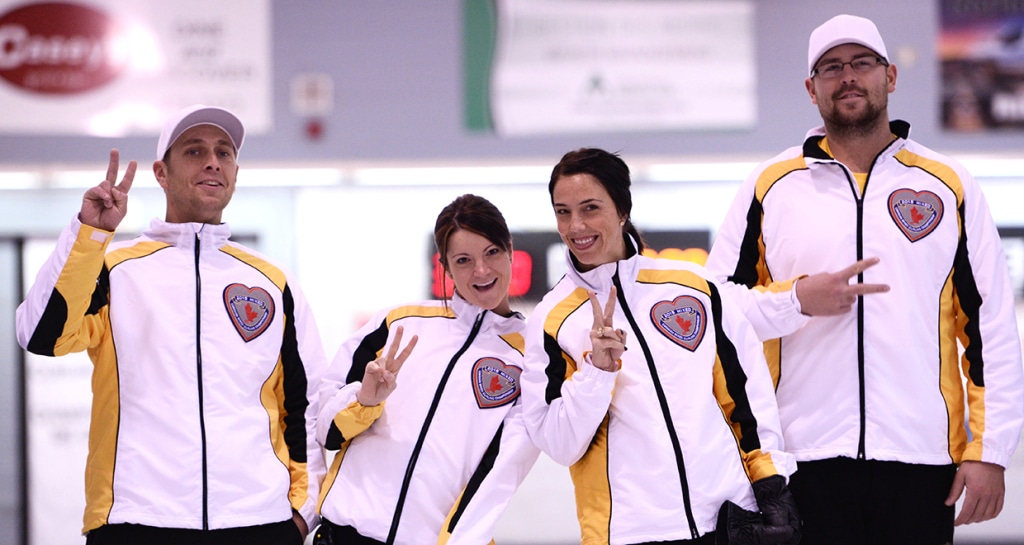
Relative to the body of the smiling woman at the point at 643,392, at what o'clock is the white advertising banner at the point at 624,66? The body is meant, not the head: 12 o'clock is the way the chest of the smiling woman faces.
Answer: The white advertising banner is roughly at 6 o'clock from the smiling woman.

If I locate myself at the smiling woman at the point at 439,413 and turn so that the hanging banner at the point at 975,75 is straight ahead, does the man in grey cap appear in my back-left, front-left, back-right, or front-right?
back-left

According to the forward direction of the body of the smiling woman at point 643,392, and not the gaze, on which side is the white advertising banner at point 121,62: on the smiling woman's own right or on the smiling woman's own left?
on the smiling woman's own right

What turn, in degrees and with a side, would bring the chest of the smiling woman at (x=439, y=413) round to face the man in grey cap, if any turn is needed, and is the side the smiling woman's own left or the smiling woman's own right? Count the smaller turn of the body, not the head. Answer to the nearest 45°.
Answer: approximately 90° to the smiling woman's own right

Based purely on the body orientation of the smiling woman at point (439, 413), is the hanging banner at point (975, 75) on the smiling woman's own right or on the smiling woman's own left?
on the smiling woman's own left

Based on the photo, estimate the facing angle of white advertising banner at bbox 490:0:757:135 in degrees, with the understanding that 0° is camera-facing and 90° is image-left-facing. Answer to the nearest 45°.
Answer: approximately 0°

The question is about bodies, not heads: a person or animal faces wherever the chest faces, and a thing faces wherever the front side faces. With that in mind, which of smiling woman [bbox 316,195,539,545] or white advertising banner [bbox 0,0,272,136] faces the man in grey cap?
the white advertising banner

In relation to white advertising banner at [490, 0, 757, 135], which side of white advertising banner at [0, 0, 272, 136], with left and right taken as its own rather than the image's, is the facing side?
left

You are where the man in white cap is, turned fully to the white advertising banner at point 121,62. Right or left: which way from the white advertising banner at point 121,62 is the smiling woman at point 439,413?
left
